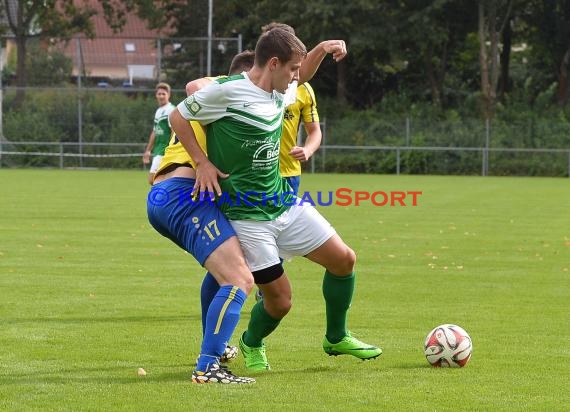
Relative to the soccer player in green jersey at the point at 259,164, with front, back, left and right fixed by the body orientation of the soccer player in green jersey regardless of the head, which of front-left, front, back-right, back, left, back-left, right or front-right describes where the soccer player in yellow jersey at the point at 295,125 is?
back-left

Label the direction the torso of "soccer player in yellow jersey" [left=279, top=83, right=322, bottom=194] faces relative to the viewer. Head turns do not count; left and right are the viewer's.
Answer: facing the viewer and to the left of the viewer

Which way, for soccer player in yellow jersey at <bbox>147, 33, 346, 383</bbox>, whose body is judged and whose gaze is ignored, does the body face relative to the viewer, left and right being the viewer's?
facing to the right of the viewer

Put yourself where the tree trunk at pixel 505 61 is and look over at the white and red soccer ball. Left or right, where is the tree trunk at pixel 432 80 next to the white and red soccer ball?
right

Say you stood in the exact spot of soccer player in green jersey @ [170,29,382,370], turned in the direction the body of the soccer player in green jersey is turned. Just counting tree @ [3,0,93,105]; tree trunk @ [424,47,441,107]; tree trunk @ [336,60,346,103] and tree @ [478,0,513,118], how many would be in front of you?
0

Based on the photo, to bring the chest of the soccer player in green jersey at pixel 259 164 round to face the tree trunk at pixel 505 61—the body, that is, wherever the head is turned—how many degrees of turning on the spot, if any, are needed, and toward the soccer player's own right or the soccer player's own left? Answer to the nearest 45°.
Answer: approximately 135° to the soccer player's own left

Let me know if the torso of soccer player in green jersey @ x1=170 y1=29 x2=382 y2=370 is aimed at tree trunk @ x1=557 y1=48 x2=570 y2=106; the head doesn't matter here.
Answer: no

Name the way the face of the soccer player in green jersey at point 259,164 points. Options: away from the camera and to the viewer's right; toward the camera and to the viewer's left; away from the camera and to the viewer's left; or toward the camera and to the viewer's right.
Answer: toward the camera and to the viewer's right

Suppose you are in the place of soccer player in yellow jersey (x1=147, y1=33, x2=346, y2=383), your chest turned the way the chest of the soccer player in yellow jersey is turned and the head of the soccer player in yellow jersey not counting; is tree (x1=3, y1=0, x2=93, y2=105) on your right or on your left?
on your left

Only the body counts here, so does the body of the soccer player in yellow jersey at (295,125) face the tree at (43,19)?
no

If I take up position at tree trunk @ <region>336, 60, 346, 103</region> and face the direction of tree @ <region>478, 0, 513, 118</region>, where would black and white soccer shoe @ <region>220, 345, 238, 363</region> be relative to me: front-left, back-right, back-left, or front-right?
front-right
